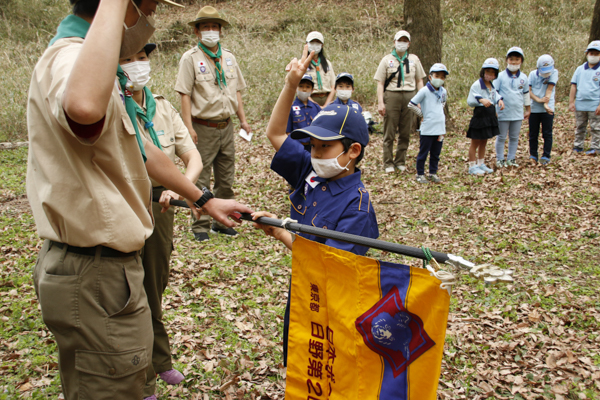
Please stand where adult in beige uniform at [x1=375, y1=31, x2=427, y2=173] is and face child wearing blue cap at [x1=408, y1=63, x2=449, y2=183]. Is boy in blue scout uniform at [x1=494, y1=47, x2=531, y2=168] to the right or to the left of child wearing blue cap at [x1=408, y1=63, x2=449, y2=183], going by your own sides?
left

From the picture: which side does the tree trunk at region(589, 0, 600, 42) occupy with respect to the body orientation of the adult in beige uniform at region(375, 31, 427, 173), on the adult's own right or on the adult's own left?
on the adult's own left

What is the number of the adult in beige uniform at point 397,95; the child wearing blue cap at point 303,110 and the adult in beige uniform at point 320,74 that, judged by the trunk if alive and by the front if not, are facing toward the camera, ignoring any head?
3

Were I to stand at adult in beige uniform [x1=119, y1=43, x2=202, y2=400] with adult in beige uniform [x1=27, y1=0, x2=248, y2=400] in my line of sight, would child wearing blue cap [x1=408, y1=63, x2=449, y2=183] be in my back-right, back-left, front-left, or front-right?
back-left

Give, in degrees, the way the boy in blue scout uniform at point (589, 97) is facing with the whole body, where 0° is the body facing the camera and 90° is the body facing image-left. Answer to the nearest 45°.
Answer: approximately 0°

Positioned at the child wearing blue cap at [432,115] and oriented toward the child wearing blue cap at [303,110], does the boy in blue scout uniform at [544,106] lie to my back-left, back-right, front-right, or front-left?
back-right

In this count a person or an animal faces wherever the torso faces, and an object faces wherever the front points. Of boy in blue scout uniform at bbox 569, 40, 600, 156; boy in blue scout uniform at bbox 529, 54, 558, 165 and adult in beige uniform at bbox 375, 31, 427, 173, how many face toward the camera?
3

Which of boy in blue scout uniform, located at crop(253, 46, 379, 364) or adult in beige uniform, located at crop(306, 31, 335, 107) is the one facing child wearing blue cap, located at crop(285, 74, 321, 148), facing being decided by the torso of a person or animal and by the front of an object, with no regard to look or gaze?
the adult in beige uniform

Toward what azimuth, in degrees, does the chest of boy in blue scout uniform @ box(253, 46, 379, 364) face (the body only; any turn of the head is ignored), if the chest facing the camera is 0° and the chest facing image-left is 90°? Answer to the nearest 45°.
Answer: approximately 45°

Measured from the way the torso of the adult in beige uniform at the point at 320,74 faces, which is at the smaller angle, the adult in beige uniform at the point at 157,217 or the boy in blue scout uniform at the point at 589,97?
the adult in beige uniform

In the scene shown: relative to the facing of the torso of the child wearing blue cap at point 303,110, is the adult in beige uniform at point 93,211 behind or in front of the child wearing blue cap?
in front

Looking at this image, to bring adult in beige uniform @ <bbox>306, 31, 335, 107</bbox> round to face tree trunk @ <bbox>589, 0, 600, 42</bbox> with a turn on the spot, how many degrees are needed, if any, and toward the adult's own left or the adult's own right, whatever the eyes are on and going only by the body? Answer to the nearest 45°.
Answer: approximately 135° to the adult's own left

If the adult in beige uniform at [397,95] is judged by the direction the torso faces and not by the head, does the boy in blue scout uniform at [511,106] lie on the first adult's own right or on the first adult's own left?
on the first adult's own left
